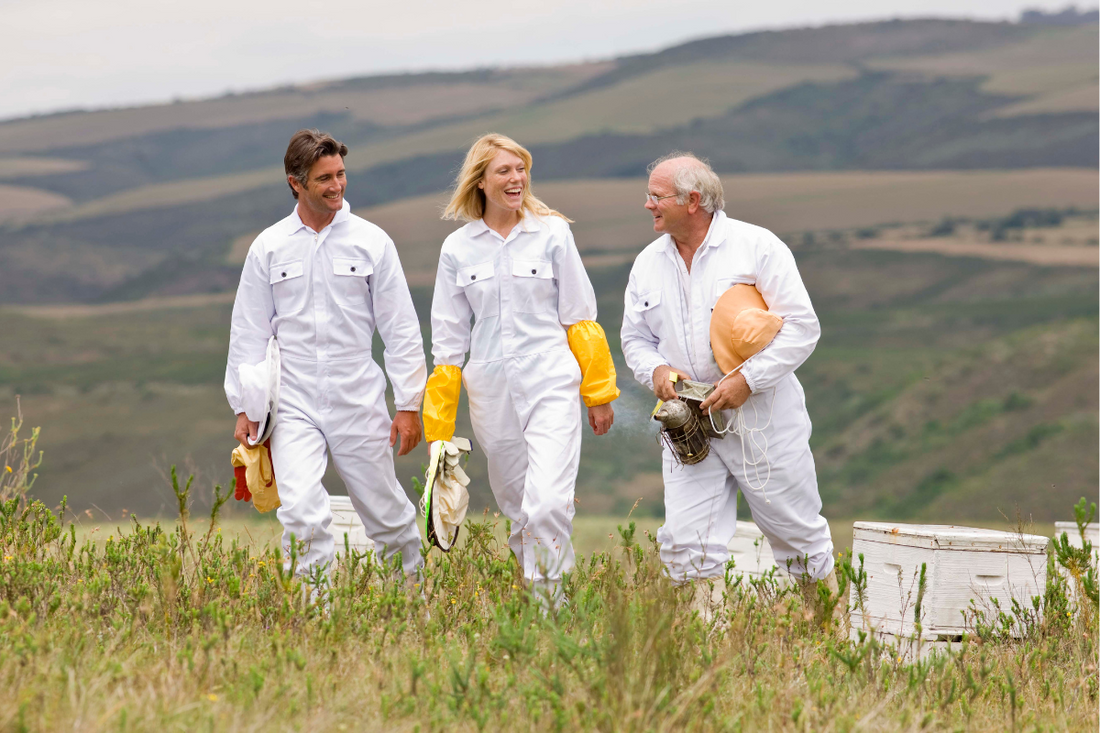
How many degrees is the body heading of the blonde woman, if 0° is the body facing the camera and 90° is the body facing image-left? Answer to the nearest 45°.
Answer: approximately 0°

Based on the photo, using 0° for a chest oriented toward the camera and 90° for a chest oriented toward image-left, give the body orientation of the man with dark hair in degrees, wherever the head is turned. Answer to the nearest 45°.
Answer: approximately 0°

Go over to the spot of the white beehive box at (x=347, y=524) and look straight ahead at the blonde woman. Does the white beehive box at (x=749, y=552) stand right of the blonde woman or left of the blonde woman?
left

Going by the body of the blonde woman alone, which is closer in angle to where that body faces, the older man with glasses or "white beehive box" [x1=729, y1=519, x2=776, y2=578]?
the older man with glasses

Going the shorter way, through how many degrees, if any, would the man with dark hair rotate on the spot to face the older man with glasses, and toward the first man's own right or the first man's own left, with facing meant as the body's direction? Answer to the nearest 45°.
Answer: approximately 90° to the first man's own left

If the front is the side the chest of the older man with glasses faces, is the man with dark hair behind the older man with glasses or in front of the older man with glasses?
in front

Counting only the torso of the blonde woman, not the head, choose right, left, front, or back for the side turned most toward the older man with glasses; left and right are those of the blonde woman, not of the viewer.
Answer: left

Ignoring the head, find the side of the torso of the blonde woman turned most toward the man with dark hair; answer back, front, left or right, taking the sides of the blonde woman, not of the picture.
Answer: right

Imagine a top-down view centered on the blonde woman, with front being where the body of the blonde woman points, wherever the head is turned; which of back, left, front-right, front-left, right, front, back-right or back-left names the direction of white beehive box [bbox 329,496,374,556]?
back-right

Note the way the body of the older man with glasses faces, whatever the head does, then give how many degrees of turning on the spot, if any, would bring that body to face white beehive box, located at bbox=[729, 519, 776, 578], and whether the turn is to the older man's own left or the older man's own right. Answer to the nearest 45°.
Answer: approximately 135° to the older man's own right

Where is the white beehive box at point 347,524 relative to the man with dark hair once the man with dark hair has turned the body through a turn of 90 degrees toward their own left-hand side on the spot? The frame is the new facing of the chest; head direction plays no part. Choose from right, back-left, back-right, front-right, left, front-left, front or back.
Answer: left

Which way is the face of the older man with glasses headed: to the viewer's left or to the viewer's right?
to the viewer's left

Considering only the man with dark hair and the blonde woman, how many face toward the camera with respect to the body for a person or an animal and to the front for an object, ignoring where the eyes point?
2
